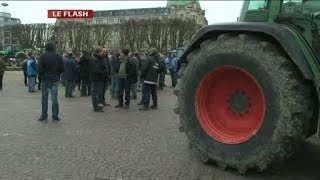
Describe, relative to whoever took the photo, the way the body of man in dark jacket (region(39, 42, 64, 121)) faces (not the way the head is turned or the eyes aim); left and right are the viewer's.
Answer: facing away from the viewer

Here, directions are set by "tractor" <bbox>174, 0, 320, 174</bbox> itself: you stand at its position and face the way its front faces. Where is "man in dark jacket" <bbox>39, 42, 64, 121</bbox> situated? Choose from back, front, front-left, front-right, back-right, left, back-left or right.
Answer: back

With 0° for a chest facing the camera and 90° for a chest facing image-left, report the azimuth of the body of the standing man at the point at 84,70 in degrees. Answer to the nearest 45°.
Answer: approximately 180°

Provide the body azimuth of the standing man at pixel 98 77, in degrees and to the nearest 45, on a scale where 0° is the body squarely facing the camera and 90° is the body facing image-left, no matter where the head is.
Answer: approximately 270°

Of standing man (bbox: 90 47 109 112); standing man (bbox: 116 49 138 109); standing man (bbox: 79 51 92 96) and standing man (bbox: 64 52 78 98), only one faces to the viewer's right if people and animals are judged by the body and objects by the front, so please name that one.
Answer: standing man (bbox: 90 47 109 112)

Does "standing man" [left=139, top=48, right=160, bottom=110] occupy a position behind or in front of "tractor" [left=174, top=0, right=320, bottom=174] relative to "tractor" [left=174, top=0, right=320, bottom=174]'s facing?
behind

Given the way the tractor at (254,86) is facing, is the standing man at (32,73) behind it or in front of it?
behind

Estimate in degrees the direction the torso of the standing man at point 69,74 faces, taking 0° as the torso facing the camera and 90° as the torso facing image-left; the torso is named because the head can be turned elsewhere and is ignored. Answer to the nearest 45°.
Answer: approximately 180°

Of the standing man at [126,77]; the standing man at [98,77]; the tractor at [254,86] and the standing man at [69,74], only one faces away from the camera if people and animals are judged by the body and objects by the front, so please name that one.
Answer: the standing man at [69,74]
